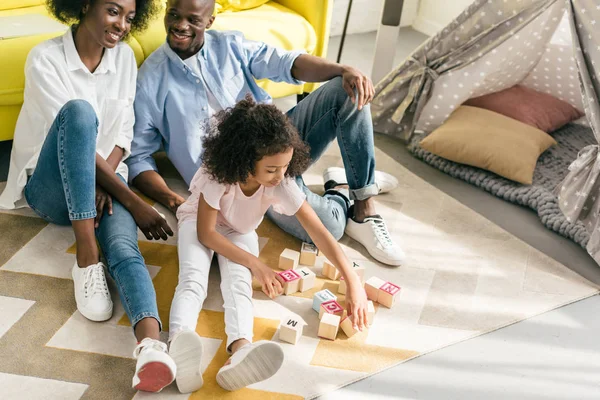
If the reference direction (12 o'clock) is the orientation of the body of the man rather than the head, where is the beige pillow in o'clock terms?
The beige pillow is roughly at 10 o'clock from the man.

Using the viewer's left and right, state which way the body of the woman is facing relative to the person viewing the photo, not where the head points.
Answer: facing the viewer and to the right of the viewer

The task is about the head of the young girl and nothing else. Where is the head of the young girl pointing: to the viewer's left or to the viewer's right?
to the viewer's right

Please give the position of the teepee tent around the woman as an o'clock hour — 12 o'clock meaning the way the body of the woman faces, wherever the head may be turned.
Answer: The teepee tent is roughly at 10 o'clock from the woman.

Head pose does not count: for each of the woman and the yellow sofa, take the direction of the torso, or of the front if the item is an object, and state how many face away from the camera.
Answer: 0

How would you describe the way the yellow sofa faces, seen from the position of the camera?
facing the viewer

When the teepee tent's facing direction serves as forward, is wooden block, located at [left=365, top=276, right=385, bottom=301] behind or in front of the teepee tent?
in front

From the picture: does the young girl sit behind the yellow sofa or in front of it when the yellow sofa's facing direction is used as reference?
in front

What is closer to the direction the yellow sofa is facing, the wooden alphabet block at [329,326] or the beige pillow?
the wooden alphabet block

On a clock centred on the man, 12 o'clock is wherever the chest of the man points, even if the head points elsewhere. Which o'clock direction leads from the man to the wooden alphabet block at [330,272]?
The wooden alphabet block is roughly at 12 o'clock from the man.

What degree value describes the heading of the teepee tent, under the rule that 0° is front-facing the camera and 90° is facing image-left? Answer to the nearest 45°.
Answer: approximately 45°

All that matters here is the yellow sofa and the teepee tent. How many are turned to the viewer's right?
0
